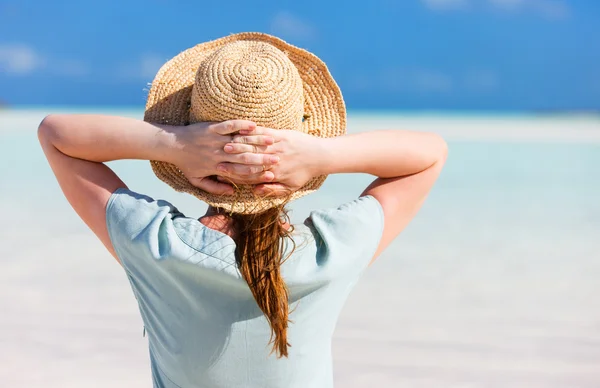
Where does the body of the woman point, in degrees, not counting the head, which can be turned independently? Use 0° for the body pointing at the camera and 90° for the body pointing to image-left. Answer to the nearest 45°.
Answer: approximately 180°

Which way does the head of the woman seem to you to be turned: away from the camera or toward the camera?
away from the camera
